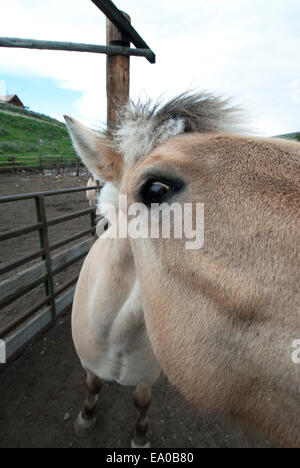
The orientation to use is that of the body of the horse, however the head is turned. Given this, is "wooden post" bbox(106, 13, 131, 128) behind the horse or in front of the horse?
behind

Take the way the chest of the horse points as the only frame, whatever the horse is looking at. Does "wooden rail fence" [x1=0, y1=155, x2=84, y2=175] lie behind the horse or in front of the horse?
behind

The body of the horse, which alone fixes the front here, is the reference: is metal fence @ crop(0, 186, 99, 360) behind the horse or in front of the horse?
behind

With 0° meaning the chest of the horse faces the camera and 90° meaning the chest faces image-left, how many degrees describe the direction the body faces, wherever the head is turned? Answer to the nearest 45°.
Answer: approximately 315°
